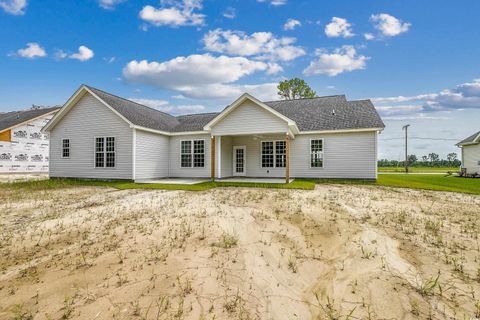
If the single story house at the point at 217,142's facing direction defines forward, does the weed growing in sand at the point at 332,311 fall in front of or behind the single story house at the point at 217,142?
behind

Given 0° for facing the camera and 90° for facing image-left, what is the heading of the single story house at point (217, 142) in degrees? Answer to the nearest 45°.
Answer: approximately 180°

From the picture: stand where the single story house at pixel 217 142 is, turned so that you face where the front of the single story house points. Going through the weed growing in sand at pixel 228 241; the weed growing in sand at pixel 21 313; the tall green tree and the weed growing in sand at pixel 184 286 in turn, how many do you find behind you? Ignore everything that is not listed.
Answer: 3

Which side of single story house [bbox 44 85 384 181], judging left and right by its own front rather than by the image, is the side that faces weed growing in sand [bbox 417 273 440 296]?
back
